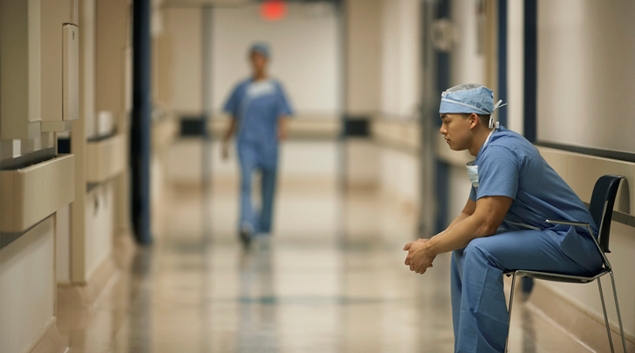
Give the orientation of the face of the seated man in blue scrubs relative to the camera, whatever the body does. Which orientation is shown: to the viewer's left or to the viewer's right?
to the viewer's left

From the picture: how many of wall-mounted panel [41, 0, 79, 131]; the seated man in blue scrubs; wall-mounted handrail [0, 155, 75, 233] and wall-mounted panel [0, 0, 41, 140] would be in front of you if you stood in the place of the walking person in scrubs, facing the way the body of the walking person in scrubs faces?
4

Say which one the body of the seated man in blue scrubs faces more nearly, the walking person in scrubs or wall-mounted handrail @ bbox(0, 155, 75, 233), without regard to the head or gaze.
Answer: the wall-mounted handrail

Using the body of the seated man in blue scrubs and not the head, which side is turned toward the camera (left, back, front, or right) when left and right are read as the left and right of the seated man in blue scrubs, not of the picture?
left

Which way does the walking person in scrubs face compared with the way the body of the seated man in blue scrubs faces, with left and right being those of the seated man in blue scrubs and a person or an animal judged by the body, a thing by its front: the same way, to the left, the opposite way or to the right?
to the left

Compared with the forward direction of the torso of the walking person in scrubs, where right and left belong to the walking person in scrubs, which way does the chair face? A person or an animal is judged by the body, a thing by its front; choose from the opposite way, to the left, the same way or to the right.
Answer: to the right

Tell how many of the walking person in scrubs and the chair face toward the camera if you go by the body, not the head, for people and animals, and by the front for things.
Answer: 1

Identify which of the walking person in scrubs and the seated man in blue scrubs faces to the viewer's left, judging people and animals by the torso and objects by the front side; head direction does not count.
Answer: the seated man in blue scrubs

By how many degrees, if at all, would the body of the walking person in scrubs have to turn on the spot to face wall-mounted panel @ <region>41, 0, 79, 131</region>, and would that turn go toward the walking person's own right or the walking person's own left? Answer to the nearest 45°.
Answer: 0° — they already face it

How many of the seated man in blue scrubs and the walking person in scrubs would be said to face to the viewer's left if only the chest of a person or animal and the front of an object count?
1

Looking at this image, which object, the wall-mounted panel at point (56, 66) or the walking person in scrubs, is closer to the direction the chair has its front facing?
the wall-mounted panel

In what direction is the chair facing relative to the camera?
to the viewer's left
